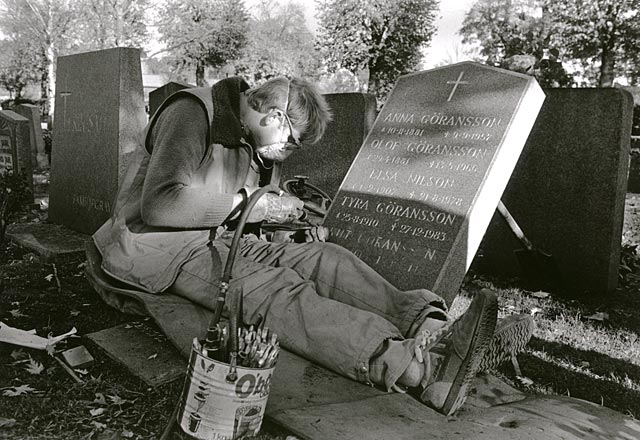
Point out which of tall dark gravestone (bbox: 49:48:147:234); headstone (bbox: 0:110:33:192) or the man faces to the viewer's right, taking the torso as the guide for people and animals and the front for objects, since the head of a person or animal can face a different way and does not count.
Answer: the man

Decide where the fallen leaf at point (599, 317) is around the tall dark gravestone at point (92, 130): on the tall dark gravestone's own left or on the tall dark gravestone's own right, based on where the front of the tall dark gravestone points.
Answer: on the tall dark gravestone's own left

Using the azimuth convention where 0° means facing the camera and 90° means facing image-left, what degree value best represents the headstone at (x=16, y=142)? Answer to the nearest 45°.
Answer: approximately 45°

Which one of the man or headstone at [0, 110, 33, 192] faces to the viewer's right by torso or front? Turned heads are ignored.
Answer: the man

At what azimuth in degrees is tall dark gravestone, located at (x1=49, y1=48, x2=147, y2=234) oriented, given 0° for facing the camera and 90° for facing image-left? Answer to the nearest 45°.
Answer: approximately 45°

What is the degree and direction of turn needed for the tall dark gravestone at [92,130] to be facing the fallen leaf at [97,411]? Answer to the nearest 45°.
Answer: approximately 45° to its left

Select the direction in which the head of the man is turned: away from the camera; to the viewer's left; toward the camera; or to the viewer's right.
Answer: to the viewer's right

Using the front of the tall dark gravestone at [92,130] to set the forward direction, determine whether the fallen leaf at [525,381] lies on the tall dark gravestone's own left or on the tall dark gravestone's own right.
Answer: on the tall dark gravestone's own left

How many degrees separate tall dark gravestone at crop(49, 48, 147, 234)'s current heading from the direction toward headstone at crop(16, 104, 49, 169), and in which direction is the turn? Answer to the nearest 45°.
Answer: approximately 135° to its right

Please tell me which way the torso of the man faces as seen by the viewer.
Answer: to the viewer's right
